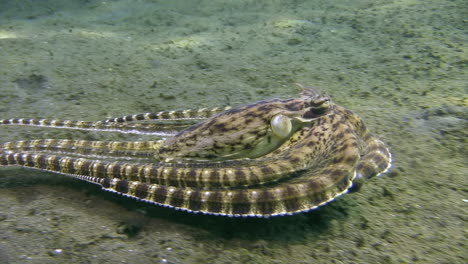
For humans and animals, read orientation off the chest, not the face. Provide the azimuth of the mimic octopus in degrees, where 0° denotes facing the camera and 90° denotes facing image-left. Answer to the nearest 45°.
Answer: approximately 270°
